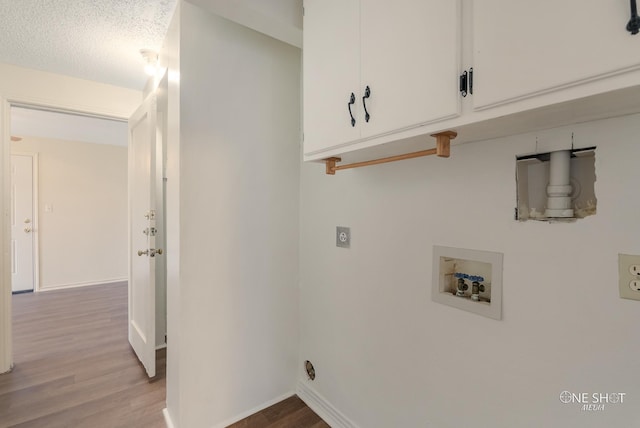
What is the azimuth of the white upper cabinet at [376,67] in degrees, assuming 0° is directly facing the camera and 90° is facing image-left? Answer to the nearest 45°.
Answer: approximately 45°

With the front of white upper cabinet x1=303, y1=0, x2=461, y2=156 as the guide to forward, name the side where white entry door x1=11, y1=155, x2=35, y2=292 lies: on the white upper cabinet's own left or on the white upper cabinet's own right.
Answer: on the white upper cabinet's own right

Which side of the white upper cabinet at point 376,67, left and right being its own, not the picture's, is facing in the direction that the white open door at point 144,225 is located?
right
